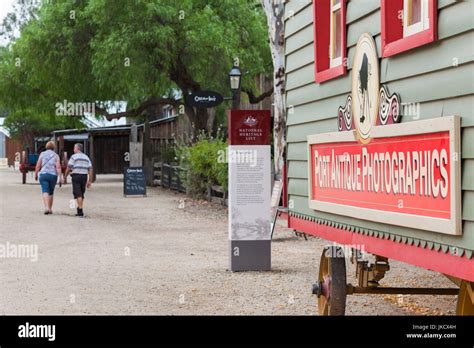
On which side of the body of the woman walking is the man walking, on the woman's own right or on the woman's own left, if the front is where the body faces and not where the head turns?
on the woman's own right

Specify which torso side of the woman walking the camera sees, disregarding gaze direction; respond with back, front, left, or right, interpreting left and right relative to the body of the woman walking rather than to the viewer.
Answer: back

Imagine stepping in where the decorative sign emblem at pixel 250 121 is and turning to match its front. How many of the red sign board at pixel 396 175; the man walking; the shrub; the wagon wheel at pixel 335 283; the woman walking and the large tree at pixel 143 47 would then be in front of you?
2

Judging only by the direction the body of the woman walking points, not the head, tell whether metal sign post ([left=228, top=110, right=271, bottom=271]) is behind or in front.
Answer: behind

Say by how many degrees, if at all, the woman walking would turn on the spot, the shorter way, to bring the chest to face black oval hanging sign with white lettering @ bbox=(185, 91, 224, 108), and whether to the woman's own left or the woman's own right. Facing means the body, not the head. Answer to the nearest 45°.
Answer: approximately 90° to the woman's own right

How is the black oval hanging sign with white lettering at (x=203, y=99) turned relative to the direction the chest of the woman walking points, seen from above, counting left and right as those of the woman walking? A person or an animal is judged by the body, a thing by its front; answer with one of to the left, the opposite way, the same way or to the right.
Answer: the opposite way

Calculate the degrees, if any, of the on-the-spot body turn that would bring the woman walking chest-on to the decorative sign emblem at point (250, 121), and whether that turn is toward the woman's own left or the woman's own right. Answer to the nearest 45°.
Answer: approximately 180°

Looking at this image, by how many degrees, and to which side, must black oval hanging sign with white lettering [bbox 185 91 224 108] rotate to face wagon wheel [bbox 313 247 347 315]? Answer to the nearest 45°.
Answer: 0° — it already faces it

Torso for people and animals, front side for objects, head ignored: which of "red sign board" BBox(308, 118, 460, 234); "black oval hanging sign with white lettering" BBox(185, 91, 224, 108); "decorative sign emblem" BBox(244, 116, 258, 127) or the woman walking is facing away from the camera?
the woman walking
